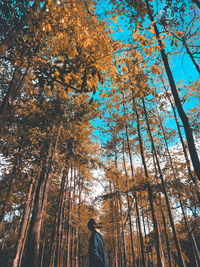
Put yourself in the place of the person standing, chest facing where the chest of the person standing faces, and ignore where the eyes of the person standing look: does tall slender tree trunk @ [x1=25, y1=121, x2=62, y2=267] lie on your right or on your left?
on your left
